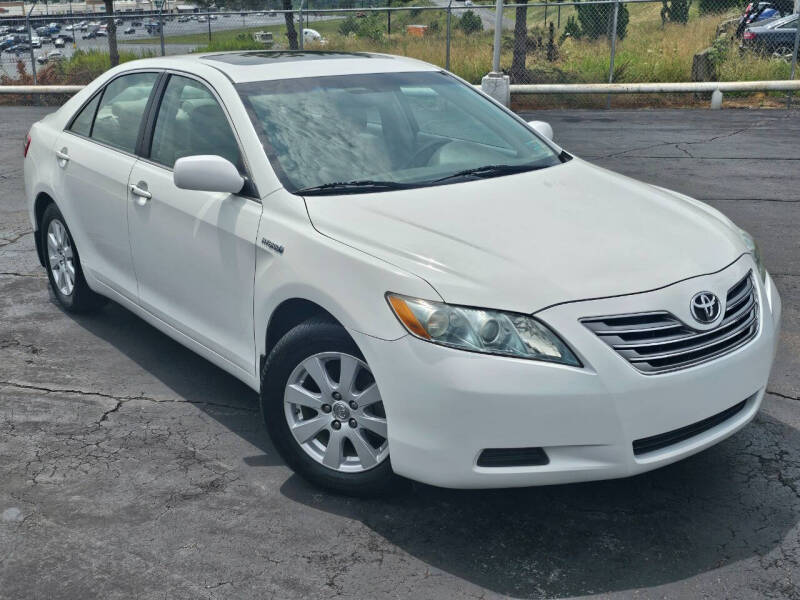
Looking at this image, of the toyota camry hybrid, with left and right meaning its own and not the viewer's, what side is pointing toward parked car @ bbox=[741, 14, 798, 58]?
left

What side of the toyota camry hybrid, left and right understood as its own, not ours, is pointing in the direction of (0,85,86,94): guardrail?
back

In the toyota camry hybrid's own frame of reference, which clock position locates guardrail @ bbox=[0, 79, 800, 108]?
The guardrail is roughly at 8 o'clock from the toyota camry hybrid.

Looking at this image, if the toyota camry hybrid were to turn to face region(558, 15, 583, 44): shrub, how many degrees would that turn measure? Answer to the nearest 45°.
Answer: approximately 135° to its left

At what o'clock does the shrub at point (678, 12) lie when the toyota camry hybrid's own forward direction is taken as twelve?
The shrub is roughly at 8 o'clock from the toyota camry hybrid.

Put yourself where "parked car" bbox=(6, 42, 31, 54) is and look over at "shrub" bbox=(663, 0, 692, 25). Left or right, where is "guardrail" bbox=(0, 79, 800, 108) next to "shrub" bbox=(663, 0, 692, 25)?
right

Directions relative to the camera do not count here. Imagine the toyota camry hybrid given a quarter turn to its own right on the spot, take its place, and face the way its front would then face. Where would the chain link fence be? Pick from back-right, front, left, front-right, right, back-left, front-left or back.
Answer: back-right

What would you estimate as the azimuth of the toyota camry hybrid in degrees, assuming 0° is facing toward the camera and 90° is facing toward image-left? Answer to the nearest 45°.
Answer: approximately 315°

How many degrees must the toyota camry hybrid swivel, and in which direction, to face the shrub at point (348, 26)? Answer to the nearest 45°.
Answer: approximately 135° to its left

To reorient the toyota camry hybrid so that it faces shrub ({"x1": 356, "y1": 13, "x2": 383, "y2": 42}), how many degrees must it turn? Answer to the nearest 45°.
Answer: approximately 135° to its left

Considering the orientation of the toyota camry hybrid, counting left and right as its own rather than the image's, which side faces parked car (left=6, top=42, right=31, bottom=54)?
back

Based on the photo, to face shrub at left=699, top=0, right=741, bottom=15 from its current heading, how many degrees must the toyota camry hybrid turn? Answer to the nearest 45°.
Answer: approximately 135° to its left

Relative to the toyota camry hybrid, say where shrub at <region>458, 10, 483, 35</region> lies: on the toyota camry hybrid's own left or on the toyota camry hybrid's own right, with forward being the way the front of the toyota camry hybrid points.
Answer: on the toyota camry hybrid's own left
